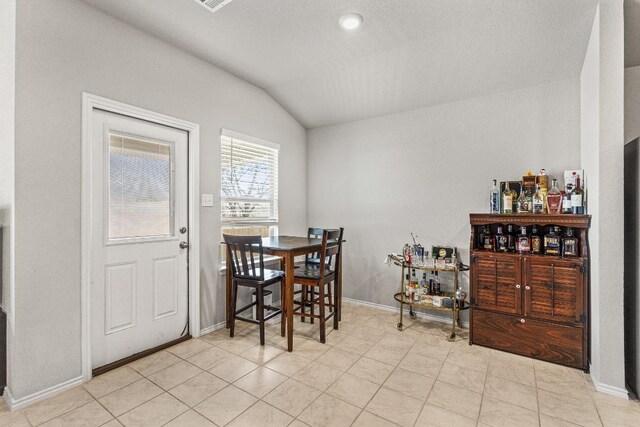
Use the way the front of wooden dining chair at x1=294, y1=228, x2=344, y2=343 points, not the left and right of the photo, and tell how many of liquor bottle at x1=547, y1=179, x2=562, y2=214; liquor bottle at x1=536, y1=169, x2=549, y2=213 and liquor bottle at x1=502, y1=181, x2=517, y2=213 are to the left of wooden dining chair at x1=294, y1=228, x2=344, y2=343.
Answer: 0

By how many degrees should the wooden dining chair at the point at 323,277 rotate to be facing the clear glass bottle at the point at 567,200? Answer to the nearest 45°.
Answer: approximately 135° to its right

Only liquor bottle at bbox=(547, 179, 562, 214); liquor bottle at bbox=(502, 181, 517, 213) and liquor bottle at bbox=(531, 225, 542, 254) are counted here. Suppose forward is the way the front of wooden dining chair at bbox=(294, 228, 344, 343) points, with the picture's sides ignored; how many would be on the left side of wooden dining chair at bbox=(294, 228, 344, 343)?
0

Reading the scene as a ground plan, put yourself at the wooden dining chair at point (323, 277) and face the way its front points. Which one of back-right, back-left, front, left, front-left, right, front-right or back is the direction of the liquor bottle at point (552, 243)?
back-right

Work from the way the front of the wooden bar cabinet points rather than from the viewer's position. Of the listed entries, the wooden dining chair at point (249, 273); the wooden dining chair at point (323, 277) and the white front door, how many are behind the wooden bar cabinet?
0

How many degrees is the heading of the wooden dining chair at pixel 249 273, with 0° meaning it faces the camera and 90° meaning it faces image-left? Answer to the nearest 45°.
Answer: approximately 225°

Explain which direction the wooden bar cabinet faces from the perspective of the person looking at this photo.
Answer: facing the viewer and to the left of the viewer

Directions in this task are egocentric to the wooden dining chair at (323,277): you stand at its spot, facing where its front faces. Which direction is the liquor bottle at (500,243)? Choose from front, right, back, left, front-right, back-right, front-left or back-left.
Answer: back-right

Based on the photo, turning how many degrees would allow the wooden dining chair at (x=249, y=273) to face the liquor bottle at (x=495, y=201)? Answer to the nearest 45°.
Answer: approximately 45° to its right

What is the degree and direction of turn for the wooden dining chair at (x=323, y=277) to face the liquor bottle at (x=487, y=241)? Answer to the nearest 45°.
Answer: approximately 135° to its right

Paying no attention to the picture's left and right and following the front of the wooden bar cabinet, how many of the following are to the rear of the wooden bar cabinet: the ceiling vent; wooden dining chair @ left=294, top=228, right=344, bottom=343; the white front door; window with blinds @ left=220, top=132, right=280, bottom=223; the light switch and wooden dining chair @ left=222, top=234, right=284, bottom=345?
0

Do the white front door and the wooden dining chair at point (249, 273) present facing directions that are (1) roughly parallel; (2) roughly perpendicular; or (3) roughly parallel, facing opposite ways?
roughly perpendicular

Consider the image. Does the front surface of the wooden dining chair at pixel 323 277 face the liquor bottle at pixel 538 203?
no

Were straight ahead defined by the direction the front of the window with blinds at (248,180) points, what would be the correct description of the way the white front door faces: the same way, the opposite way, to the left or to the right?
the same way

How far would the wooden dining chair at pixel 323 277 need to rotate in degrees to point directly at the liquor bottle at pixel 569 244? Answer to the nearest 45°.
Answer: approximately 135° to its right

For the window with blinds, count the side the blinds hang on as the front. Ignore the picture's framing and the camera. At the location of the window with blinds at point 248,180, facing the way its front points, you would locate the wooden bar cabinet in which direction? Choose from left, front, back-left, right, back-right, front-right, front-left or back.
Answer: front
